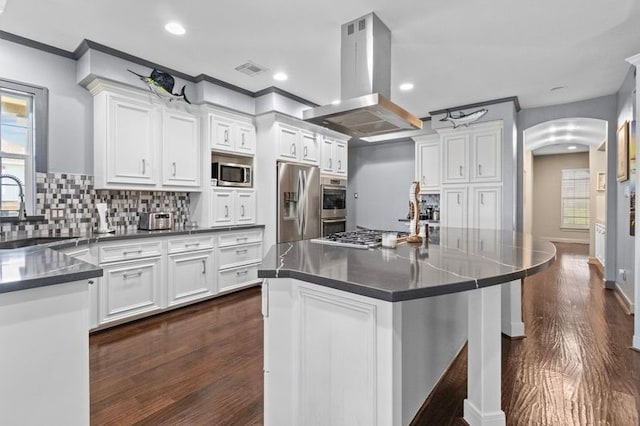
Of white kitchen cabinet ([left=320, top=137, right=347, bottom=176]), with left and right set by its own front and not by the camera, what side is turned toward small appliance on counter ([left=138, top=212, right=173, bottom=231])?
right

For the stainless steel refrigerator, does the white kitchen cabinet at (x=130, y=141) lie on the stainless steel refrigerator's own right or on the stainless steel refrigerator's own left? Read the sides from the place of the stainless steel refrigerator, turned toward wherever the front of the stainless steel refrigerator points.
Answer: on the stainless steel refrigerator's own right

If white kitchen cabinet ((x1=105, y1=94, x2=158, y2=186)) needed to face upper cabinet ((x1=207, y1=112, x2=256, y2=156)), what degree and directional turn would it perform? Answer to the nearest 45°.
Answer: approximately 45° to its left

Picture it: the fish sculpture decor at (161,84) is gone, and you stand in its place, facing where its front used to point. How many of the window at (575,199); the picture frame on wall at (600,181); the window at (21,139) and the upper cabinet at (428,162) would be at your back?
3

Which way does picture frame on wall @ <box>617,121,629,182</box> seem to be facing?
to the viewer's left

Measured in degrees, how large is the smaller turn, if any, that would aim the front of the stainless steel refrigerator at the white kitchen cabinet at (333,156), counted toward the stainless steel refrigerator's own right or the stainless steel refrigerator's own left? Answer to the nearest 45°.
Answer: approximately 90° to the stainless steel refrigerator's own left

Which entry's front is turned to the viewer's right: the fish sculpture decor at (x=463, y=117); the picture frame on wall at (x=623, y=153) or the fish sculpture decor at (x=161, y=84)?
the fish sculpture decor at (x=463, y=117)

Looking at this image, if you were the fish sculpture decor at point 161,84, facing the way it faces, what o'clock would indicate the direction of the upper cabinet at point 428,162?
The upper cabinet is roughly at 6 o'clock from the fish sculpture decor.
